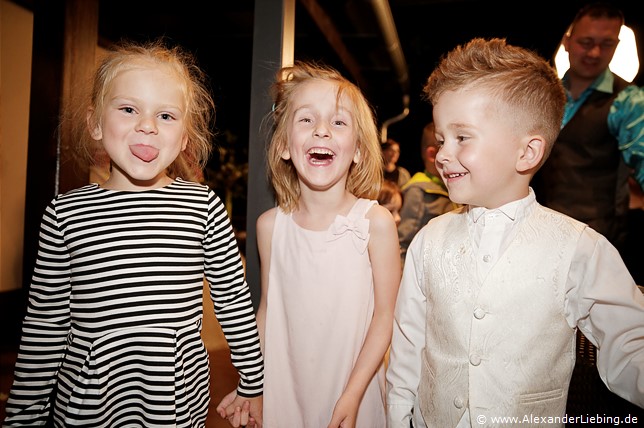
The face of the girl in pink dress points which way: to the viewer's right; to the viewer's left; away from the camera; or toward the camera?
toward the camera

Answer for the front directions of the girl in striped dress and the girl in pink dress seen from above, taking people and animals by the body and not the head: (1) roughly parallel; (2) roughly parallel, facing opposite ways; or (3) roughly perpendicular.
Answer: roughly parallel

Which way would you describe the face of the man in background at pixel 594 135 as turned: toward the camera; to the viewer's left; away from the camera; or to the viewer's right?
toward the camera

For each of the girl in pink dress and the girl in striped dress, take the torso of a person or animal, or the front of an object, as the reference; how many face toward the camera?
2

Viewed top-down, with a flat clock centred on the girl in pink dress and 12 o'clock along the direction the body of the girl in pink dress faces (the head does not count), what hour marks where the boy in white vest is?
The boy in white vest is roughly at 10 o'clock from the girl in pink dress.

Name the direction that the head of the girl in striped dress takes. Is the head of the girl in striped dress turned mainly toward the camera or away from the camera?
toward the camera

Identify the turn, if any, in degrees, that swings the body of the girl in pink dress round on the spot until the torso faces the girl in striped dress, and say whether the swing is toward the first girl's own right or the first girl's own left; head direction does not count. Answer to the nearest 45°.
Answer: approximately 90° to the first girl's own right

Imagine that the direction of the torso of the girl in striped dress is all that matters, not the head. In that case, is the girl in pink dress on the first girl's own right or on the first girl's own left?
on the first girl's own left

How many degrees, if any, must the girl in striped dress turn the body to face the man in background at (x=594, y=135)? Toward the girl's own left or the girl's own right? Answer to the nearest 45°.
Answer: approximately 90° to the girl's own left

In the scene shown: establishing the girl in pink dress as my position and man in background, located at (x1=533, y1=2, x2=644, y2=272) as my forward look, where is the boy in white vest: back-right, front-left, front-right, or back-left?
front-right

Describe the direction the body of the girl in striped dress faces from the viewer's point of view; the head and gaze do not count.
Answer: toward the camera

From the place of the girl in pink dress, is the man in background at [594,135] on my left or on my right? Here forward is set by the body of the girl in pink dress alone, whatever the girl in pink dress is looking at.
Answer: on my left

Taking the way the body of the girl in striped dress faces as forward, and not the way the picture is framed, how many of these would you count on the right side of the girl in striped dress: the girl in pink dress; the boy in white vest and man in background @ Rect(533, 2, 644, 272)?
0

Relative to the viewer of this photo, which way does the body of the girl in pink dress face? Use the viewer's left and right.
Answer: facing the viewer
